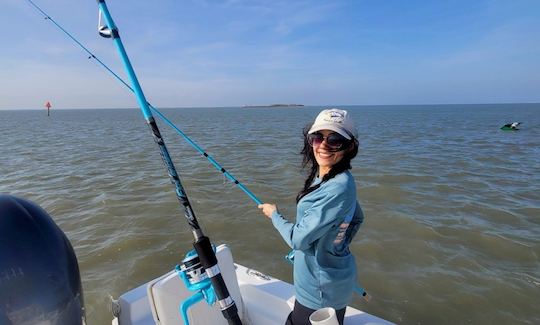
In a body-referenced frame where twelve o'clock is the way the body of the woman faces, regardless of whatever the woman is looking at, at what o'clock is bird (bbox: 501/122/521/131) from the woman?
The bird is roughly at 4 o'clock from the woman.

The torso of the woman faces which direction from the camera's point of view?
to the viewer's left

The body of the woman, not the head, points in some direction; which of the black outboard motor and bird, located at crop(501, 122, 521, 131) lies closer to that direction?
the black outboard motor
